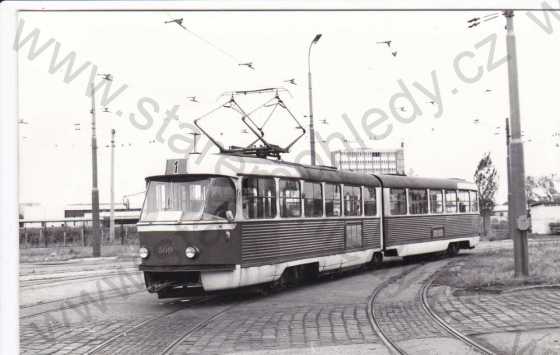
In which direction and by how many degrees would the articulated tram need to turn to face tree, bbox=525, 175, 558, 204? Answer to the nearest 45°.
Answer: approximately 180°

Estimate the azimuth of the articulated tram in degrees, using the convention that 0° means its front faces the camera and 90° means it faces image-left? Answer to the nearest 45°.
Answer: approximately 45°

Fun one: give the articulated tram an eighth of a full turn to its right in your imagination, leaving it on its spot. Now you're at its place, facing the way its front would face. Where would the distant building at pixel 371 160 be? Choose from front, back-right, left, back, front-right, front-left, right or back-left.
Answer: right

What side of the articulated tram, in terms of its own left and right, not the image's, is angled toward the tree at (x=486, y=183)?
back

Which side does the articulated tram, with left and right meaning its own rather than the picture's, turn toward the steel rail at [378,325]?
left

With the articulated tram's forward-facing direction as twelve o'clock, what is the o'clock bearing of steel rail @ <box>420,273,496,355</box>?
The steel rail is roughly at 9 o'clock from the articulated tram.

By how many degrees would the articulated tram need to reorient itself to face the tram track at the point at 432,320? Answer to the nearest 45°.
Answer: approximately 90° to its left

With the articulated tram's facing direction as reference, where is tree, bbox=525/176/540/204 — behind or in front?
behind
